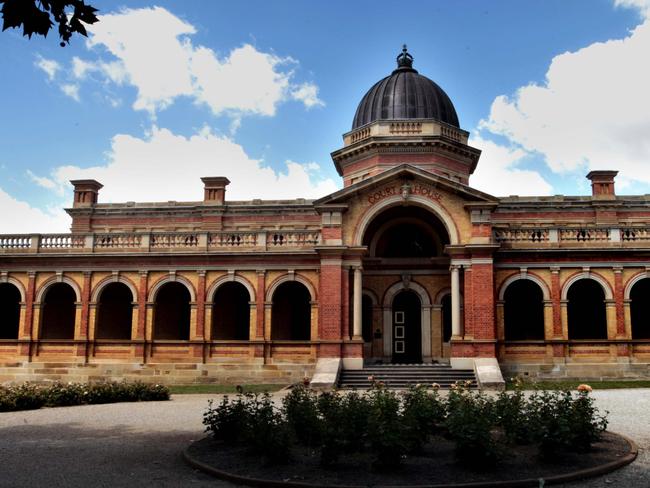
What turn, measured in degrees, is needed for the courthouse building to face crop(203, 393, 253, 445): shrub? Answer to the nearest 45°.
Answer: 0° — it already faces it

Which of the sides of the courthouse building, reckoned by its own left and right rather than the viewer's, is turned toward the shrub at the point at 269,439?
front

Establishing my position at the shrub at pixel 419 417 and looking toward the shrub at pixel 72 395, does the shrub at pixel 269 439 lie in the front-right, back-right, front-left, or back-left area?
front-left

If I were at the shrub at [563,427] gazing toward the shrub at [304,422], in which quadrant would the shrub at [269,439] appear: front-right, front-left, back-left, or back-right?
front-left

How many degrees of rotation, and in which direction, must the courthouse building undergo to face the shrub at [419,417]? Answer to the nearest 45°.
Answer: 0° — it already faces it

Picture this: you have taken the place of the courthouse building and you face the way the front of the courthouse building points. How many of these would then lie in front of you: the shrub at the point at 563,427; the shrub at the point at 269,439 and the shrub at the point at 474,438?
3

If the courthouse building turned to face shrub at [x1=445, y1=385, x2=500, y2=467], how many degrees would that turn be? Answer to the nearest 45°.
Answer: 0° — it already faces it

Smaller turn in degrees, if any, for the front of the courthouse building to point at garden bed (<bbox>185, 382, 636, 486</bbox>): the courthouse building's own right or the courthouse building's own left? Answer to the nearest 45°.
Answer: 0° — it already faces it

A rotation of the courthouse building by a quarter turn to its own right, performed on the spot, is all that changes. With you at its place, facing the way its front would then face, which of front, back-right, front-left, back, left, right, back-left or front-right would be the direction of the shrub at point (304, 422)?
left

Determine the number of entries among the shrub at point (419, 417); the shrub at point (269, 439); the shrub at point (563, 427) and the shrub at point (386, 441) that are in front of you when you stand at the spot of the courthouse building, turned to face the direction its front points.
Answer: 4

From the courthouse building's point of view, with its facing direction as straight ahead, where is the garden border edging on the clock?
The garden border edging is roughly at 12 o'clock from the courthouse building.

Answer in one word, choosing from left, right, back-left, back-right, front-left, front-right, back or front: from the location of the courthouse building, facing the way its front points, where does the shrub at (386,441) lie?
front

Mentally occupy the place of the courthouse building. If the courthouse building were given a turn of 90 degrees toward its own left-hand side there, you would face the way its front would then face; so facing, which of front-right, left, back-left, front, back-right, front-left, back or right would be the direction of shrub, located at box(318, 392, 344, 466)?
right

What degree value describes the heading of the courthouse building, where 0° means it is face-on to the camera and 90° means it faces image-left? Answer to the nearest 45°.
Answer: approximately 0°
